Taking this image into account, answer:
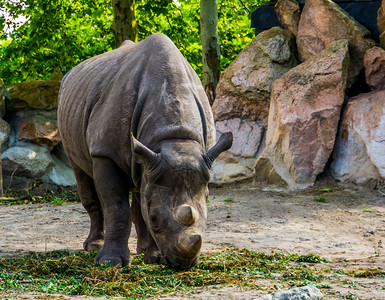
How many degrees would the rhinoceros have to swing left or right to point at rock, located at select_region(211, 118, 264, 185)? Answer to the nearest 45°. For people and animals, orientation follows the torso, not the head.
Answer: approximately 135° to its left

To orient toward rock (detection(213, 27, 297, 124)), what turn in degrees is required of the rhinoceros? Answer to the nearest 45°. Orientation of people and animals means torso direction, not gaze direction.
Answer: approximately 135° to its left

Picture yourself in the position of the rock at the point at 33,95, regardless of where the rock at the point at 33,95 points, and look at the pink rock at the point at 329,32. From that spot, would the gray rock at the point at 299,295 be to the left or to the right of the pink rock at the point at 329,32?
right

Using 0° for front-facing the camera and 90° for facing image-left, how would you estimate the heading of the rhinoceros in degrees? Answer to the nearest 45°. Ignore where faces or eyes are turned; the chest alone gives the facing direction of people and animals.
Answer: approximately 315°

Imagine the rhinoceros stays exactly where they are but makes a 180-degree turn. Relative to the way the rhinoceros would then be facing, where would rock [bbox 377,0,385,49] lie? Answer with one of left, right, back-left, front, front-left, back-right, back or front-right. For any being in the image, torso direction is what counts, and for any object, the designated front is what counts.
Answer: right

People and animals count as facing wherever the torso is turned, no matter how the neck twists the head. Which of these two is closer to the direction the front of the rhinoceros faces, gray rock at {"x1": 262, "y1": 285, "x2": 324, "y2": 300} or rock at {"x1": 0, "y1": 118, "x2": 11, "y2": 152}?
the gray rock

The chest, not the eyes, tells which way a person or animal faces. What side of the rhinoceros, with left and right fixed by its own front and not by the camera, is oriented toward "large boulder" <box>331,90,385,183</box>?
left
